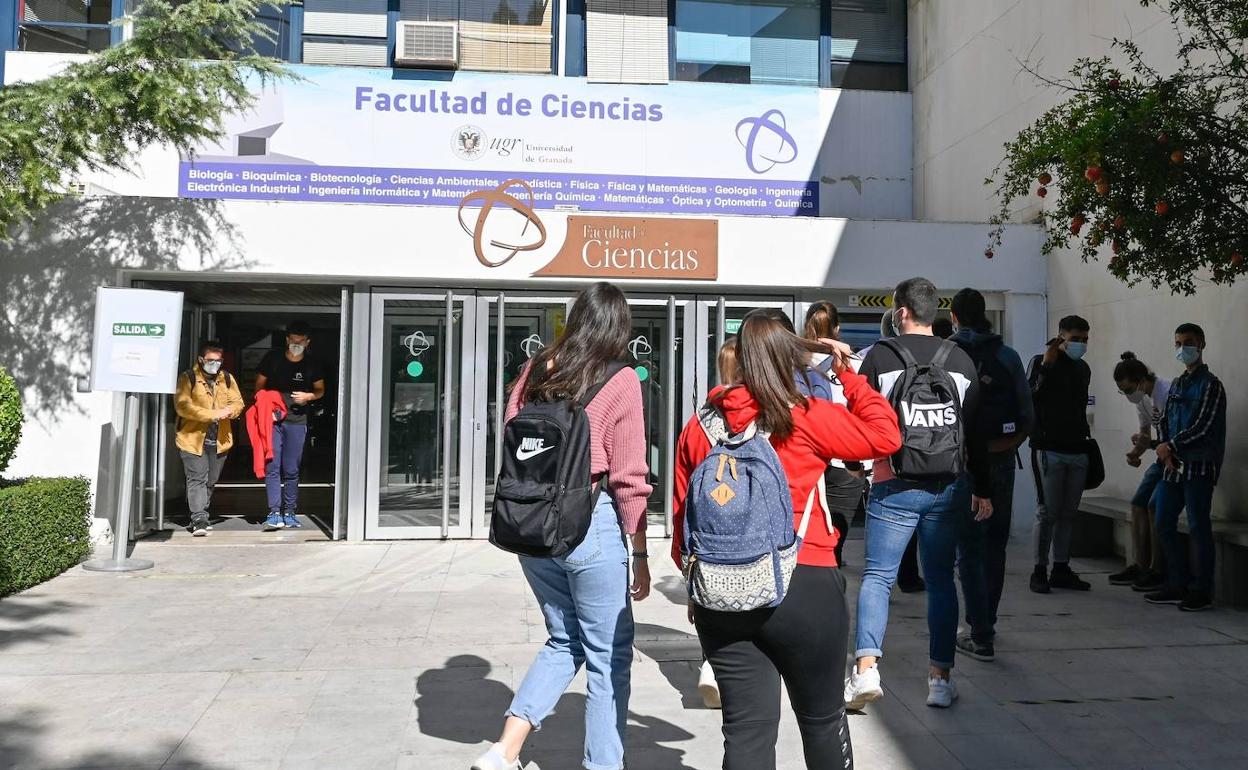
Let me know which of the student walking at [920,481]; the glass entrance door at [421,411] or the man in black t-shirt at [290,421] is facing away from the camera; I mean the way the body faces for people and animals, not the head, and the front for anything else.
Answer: the student walking

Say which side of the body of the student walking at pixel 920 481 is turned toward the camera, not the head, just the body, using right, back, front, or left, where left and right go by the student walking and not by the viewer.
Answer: back

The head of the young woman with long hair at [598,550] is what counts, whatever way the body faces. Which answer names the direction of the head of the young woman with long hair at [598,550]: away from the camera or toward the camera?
away from the camera

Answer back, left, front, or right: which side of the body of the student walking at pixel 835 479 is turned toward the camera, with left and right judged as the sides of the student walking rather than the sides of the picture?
back

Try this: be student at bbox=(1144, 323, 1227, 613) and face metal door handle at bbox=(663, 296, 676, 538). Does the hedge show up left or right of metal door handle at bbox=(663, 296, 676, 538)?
left

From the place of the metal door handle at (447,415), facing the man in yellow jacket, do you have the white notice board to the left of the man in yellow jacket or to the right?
left

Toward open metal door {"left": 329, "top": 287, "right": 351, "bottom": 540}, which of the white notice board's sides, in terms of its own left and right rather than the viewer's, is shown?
left

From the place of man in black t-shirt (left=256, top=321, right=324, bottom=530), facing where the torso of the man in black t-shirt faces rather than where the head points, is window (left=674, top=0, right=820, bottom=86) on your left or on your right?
on your left
